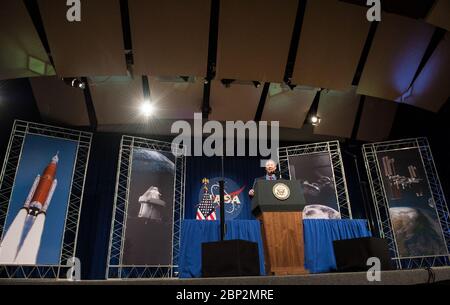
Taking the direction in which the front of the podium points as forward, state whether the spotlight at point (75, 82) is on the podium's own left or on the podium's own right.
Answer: on the podium's own right

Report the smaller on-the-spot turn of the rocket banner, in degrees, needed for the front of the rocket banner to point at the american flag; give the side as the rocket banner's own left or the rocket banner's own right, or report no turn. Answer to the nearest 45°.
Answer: approximately 90° to the rocket banner's own left

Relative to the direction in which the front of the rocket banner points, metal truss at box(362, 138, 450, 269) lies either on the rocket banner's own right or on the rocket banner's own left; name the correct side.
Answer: on the rocket banner's own left

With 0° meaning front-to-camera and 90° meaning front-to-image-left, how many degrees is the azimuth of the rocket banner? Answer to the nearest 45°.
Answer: approximately 0°

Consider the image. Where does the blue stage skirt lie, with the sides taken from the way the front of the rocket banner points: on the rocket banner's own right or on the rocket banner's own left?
on the rocket banner's own left

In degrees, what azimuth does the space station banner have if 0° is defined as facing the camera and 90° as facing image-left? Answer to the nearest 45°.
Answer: approximately 0°
